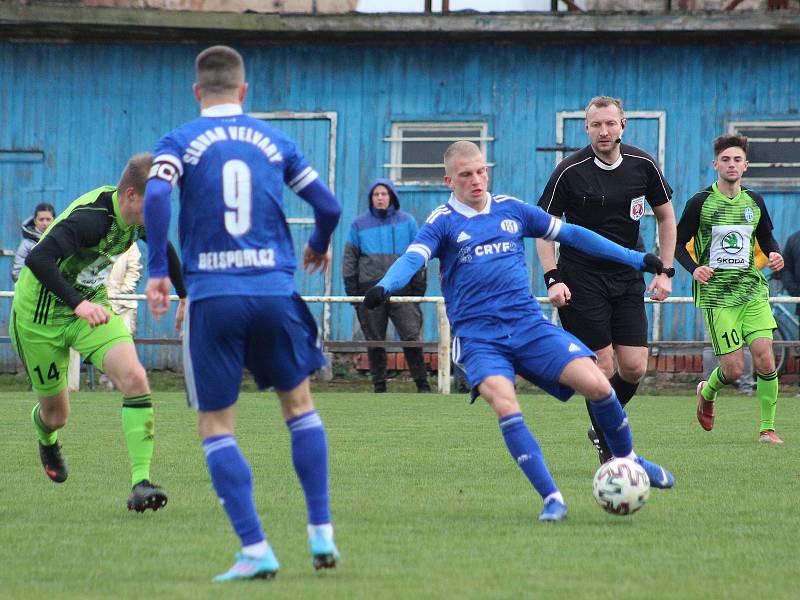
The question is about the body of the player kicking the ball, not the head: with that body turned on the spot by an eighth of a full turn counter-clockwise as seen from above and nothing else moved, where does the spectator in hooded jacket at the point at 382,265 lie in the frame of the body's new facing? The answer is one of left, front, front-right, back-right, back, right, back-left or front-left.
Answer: back-left

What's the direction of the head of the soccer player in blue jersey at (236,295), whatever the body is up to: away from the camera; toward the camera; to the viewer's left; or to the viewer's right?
away from the camera

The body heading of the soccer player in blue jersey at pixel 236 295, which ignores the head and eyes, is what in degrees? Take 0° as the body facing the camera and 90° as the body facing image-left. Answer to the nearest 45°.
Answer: approximately 180°

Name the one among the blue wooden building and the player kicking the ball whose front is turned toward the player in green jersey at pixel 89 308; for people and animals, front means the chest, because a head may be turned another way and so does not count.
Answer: the blue wooden building

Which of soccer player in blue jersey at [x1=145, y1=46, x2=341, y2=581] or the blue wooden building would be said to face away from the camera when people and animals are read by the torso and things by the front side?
the soccer player in blue jersey

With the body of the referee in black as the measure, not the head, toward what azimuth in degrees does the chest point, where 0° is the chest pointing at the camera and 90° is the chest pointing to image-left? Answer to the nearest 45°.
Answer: approximately 0°

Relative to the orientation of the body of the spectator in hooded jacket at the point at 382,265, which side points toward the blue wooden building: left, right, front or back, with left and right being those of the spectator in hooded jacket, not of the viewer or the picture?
back

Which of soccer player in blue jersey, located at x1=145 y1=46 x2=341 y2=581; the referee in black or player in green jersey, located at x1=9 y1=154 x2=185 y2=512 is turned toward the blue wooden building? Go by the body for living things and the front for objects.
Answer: the soccer player in blue jersey

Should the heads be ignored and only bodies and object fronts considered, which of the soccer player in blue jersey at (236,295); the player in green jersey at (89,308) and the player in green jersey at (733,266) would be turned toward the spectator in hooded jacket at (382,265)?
the soccer player in blue jersey

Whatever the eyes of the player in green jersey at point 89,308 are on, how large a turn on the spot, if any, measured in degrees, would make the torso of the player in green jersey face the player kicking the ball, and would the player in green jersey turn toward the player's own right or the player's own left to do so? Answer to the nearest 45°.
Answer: approximately 45° to the player's own left

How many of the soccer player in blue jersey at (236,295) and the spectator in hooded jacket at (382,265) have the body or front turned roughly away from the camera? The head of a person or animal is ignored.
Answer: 1
